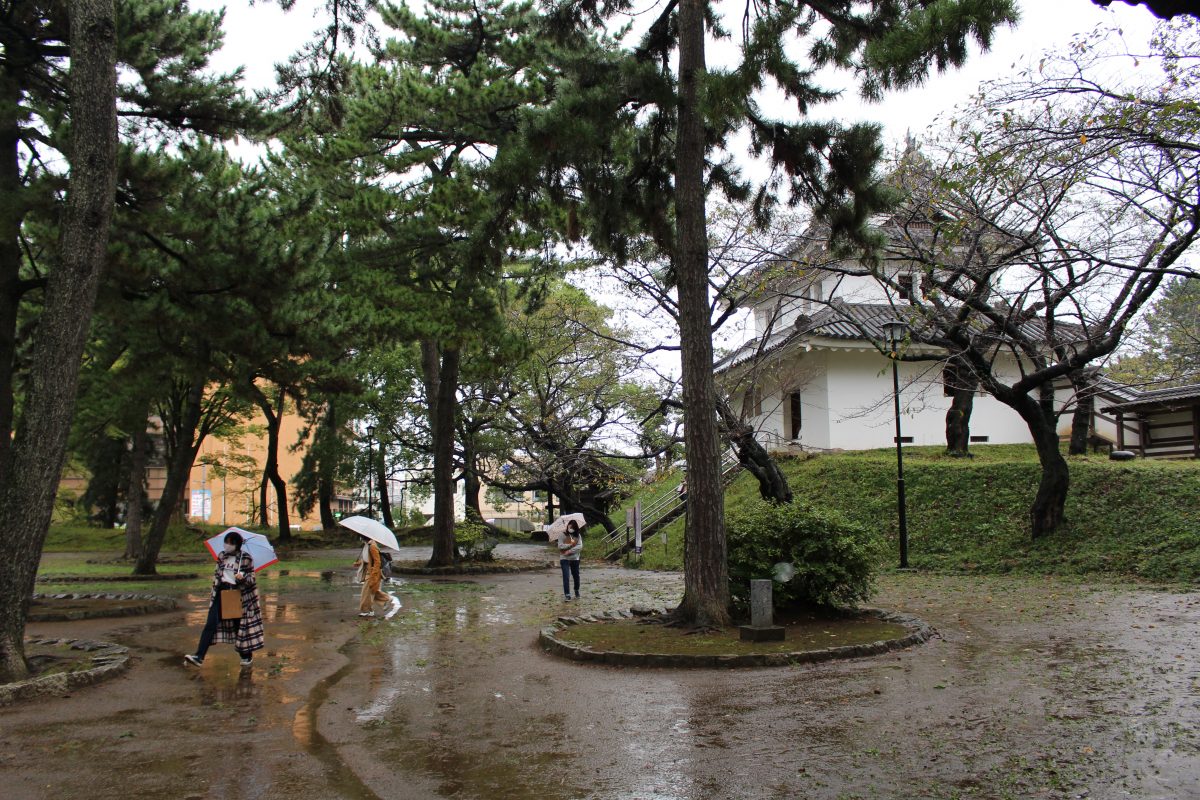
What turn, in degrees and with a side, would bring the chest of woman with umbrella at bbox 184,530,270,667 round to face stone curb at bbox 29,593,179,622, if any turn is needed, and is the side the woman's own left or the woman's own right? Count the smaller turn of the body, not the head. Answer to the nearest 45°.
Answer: approximately 135° to the woman's own right

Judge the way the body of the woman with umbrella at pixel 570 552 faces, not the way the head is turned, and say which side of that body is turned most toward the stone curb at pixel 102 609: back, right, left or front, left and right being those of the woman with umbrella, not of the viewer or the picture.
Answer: right

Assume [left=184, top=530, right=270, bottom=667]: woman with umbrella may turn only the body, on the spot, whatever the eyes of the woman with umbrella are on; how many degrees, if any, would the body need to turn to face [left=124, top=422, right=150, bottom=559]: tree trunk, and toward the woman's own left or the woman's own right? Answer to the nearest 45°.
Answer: approximately 135° to the woman's own right

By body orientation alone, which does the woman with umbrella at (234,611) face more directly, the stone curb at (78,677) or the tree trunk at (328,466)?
the stone curb

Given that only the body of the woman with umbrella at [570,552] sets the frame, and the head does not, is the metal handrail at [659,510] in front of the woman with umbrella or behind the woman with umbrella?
behind

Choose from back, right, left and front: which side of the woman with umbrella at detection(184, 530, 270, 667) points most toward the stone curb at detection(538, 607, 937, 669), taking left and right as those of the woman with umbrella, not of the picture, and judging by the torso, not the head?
left

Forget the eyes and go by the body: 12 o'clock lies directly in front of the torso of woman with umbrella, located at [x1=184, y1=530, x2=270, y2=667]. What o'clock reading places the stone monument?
The stone monument is roughly at 8 o'clock from the woman with umbrella.

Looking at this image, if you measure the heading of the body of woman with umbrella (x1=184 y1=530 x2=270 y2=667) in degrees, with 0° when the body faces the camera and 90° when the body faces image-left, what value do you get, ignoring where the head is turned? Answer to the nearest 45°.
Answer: approximately 45°

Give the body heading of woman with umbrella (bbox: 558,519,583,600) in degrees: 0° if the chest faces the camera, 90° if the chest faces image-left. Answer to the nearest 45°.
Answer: approximately 0°
